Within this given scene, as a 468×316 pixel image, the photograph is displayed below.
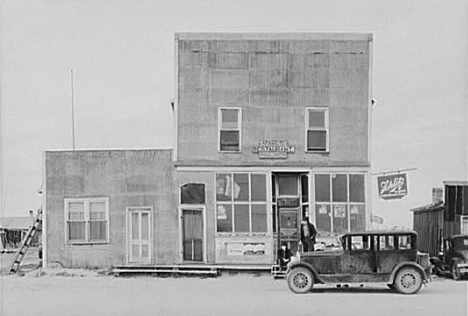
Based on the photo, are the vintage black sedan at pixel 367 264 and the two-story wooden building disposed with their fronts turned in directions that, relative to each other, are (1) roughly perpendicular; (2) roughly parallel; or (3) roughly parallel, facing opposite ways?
roughly perpendicular

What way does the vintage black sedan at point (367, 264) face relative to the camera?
to the viewer's left

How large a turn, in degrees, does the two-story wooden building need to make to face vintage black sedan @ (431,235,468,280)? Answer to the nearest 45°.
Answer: approximately 90° to its left

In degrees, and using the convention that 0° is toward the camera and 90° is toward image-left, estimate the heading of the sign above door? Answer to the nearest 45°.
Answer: approximately 0°
